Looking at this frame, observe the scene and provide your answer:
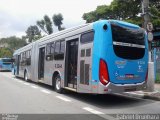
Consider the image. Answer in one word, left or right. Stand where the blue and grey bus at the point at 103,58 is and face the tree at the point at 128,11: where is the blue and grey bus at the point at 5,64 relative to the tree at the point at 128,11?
left

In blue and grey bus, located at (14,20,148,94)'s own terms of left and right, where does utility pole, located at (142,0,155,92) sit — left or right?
on its right

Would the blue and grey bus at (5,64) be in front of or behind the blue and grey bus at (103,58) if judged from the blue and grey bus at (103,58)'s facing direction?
in front

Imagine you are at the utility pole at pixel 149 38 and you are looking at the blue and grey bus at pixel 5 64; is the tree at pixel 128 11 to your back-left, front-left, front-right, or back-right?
front-right

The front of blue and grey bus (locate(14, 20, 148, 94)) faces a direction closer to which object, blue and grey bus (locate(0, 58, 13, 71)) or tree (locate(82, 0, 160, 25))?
the blue and grey bus
